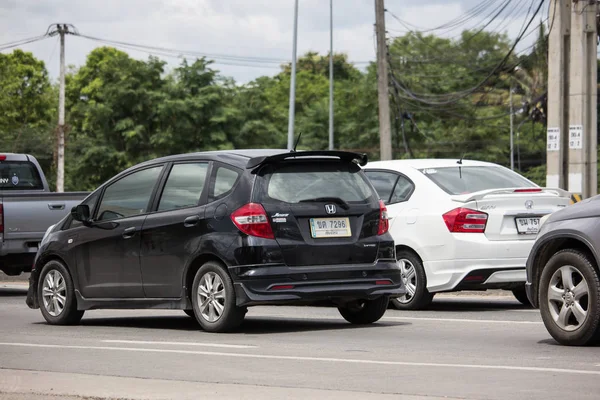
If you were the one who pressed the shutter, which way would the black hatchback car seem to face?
facing away from the viewer and to the left of the viewer

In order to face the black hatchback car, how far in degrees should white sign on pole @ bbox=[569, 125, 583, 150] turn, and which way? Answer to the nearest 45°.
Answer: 0° — it already faces it

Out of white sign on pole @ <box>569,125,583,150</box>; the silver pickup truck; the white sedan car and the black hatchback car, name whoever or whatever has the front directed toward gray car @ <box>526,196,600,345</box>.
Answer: the white sign on pole

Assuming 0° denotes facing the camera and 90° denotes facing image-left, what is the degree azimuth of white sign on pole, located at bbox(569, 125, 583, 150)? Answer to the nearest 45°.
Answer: approximately 0°

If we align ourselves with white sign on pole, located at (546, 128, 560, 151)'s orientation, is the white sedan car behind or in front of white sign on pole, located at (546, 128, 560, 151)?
in front

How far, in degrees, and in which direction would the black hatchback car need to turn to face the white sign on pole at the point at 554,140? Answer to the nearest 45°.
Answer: approximately 90° to its right

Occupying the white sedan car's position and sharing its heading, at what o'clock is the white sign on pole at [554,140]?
The white sign on pole is roughly at 2 o'clock from the white sedan car.

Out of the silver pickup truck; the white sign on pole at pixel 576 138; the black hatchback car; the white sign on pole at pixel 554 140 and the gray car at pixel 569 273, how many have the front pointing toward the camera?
2

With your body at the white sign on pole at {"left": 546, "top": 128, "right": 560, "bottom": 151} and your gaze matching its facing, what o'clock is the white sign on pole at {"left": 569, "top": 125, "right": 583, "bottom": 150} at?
the white sign on pole at {"left": 569, "top": 125, "right": 583, "bottom": 150} is roughly at 8 o'clock from the white sign on pole at {"left": 546, "top": 128, "right": 560, "bottom": 151}.

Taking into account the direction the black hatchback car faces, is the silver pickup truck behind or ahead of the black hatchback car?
ahead
